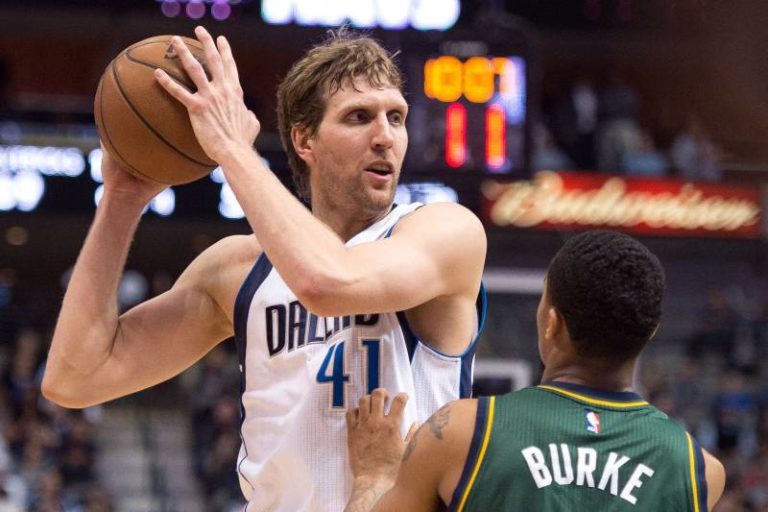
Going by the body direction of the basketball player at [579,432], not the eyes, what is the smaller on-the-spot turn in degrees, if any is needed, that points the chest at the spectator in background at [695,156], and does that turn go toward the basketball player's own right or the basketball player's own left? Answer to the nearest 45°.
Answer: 0° — they already face them

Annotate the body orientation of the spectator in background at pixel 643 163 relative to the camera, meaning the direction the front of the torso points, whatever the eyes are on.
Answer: toward the camera

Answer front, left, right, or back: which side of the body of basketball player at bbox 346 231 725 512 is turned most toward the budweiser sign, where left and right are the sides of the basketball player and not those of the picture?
front

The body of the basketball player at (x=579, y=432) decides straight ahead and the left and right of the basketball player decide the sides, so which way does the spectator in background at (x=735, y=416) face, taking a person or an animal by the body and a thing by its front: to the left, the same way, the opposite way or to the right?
the opposite way

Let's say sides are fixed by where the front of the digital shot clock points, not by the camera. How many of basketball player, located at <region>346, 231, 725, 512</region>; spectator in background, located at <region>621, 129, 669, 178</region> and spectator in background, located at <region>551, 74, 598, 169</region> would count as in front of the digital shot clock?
1

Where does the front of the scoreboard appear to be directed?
toward the camera

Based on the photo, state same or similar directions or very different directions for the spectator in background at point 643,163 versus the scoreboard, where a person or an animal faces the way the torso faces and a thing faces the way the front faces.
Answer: same or similar directions

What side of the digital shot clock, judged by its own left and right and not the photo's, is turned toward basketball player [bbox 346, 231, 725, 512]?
front

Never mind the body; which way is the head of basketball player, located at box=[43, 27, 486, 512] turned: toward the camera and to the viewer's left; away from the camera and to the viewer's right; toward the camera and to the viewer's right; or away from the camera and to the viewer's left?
toward the camera and to the viewer's right

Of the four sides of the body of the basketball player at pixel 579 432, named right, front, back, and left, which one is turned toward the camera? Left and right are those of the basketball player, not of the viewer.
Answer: back

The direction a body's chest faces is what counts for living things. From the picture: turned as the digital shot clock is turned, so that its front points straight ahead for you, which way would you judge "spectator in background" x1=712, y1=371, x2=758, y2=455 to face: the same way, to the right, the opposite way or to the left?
the same way

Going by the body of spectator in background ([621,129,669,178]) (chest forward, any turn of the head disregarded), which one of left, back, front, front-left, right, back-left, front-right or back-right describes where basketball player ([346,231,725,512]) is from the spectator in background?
front

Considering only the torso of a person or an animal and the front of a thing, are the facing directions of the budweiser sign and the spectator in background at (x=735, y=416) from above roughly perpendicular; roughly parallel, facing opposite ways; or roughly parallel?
roughly parallel
